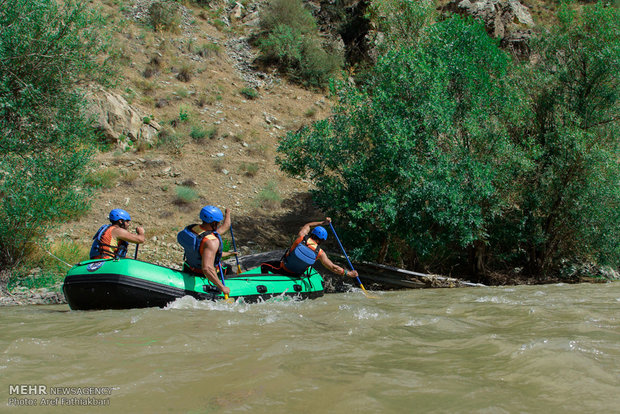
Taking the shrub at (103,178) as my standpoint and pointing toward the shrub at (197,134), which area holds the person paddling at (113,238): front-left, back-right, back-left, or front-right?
back-right

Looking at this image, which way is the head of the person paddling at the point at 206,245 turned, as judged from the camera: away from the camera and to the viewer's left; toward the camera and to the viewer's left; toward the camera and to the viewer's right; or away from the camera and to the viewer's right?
away from the camera and to the viewer's right

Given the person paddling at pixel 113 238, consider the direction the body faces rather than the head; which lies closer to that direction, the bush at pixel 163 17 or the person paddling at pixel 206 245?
the person paddling

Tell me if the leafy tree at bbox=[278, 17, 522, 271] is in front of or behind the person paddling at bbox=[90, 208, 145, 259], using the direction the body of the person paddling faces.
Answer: in front

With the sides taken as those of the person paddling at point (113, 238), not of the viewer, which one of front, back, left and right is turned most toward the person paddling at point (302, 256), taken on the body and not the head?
front

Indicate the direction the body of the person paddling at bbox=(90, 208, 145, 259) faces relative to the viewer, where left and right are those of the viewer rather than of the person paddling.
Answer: facing to the right of the viewer

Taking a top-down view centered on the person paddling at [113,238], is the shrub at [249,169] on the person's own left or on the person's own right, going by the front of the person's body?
on the person's own left

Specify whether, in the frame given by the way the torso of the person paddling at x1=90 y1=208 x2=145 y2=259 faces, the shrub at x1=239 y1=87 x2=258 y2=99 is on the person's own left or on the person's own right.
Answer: on the person's own left

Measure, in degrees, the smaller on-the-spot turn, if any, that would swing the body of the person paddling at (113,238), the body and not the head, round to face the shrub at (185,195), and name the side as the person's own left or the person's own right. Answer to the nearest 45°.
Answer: approximately 90° to the person's own left
